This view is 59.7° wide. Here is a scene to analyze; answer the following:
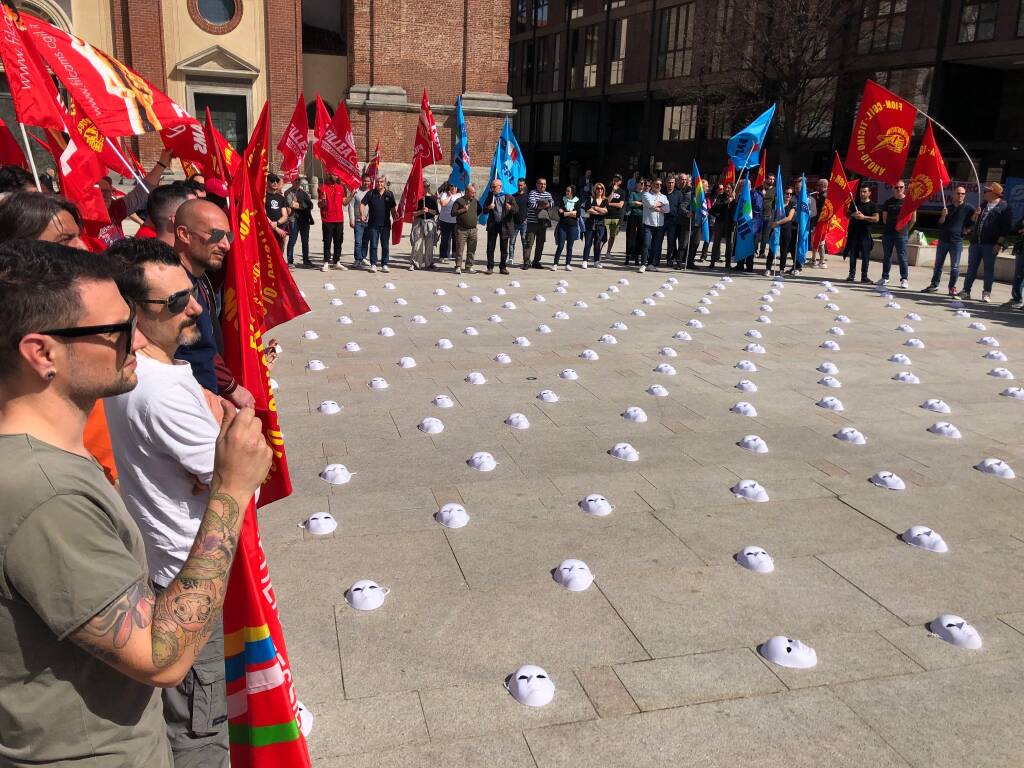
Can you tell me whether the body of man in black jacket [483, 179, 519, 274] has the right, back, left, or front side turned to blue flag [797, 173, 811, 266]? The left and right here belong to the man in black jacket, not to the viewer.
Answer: left

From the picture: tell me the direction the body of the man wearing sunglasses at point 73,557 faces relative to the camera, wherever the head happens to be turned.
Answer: to the viewer's right

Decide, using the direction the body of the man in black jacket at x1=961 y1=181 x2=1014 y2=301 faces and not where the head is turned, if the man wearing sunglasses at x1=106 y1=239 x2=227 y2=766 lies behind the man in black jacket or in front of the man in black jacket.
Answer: in front

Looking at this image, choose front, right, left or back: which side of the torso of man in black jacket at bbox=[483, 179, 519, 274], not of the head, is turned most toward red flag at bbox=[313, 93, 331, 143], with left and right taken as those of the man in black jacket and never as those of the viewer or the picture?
right

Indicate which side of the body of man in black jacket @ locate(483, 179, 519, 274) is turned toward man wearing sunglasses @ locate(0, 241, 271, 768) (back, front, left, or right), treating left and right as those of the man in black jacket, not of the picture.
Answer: front

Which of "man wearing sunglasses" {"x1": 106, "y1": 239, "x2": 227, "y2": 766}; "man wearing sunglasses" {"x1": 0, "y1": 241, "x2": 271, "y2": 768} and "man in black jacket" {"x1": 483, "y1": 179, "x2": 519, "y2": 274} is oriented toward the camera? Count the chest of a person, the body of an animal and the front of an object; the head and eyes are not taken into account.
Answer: the man in black jacket

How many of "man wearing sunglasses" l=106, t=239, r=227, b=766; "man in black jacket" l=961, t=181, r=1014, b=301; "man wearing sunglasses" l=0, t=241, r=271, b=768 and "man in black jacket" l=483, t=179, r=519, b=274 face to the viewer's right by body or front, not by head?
2

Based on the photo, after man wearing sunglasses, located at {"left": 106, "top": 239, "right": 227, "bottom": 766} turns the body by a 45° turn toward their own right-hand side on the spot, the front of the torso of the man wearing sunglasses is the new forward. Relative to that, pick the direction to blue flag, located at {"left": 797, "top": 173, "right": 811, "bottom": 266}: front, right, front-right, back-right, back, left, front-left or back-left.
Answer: left

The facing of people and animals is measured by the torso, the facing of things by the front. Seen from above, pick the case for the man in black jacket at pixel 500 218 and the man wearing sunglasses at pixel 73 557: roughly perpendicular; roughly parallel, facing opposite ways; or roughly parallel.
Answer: roughly perpendicular

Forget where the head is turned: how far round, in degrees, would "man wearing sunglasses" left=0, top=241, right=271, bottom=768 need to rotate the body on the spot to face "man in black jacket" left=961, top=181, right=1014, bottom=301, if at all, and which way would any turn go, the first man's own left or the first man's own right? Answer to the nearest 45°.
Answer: approximately 45° to the first man's own left

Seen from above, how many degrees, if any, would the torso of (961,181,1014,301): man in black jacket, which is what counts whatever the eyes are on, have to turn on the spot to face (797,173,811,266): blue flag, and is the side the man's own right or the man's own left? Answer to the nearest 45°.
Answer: approximately 90° to the man's own right

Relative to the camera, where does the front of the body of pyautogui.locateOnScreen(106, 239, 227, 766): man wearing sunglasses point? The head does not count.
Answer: to the viewer's right

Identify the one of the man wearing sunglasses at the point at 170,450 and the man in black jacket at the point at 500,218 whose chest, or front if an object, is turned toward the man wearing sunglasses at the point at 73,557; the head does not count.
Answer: the man in black jacket

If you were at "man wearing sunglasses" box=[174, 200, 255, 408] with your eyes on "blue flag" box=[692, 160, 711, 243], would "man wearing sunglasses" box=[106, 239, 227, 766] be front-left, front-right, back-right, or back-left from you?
back-right

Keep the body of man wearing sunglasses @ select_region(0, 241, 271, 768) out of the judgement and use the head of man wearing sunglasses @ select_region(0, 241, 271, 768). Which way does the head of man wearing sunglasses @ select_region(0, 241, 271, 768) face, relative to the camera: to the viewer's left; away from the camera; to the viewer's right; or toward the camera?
to the viewer's right
